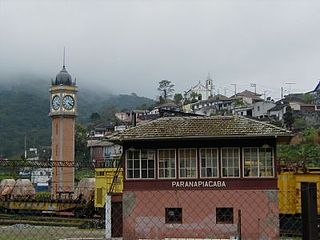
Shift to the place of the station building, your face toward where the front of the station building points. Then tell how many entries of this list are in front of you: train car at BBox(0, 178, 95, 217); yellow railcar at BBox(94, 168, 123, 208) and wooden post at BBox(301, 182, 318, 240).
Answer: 1

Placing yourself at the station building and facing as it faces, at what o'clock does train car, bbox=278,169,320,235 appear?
The train car is roughly at 8 o'clock from the station building.

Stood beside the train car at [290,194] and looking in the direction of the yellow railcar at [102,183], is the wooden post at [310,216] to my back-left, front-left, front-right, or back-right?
back-left

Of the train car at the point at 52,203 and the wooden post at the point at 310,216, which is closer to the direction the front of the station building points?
the wooden post

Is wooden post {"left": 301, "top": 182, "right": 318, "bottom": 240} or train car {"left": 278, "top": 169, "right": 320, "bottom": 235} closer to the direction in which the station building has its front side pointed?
the wooden post

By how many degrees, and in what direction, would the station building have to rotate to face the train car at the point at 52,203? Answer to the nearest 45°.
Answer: approximately 135° to its right

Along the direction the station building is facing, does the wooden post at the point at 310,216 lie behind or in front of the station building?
in front

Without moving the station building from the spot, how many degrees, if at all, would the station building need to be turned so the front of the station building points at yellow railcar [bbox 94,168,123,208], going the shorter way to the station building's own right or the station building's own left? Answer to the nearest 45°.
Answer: approximately 135° to the station building's own right

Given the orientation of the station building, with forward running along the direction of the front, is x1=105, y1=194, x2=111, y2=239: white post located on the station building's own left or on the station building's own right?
on the station building's own right

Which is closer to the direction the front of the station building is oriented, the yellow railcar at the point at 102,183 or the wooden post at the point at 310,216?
the wooden post

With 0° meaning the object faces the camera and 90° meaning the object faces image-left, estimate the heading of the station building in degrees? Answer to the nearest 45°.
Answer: approximately 0°
